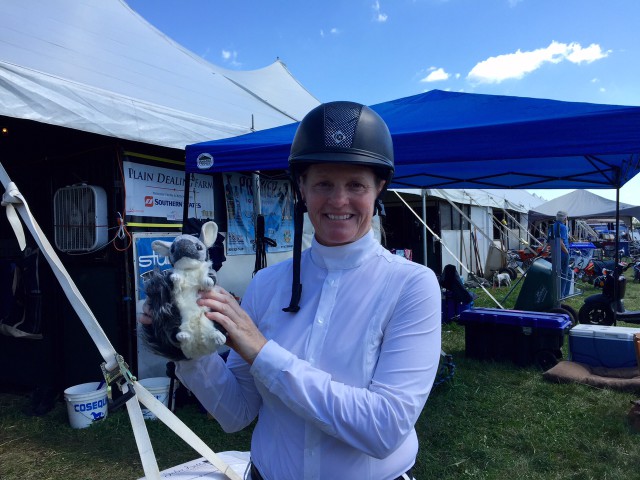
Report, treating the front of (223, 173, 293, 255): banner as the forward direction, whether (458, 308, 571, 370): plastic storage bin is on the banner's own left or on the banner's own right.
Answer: on the banner's own left

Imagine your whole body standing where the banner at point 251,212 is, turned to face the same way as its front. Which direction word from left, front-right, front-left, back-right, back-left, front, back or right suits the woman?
front

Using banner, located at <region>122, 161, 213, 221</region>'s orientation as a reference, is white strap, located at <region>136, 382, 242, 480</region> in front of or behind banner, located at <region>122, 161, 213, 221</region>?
in front

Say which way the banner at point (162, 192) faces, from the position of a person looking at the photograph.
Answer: facing the viewer and to the right of the viewer

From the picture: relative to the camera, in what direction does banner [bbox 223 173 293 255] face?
facing the viewer

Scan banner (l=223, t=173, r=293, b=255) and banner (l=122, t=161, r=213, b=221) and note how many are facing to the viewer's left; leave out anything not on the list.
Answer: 0

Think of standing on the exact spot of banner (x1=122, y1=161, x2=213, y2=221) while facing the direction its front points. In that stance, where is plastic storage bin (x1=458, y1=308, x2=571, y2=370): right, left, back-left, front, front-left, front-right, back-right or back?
front-left

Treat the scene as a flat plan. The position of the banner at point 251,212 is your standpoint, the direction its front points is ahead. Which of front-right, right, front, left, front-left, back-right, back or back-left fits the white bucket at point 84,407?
front-right

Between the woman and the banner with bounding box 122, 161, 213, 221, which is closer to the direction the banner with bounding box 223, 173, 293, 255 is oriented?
the woman

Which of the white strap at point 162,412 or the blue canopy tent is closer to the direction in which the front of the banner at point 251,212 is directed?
the white strap

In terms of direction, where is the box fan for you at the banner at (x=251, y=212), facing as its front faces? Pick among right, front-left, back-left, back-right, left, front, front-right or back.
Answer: front-right
